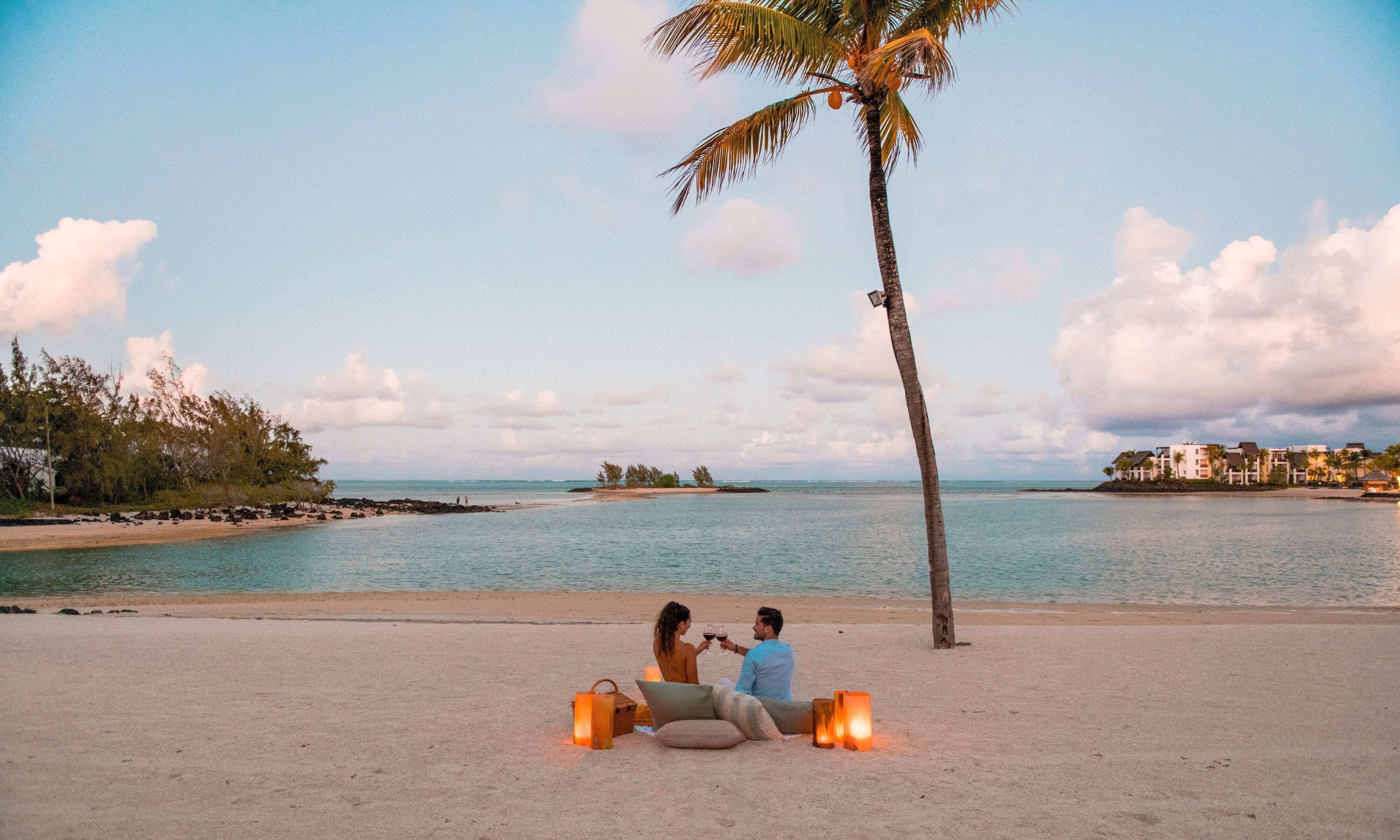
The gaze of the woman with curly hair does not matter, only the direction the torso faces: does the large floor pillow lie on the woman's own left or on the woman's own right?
on the woman's own right

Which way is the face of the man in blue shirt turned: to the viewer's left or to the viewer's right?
to the viewer's left

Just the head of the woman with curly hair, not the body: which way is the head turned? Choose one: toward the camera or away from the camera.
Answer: away from the camera

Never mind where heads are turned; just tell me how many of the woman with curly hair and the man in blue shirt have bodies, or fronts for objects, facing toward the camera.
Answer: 0

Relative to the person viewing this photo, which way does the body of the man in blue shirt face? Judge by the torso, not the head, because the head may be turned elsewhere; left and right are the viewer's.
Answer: facing away from the viewer and to the left of the viewer

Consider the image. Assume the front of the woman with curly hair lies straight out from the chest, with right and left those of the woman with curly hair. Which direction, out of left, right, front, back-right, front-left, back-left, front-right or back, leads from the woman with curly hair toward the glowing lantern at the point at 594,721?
back

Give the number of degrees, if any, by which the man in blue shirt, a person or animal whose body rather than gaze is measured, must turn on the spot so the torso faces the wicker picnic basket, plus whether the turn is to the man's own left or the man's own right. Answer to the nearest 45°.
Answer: approximately 45° to the man's own left

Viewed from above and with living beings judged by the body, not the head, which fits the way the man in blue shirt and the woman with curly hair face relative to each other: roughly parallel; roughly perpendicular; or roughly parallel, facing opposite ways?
roughly perpendicular

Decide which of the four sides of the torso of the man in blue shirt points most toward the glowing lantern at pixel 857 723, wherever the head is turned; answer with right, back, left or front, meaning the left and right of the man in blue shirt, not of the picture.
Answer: back

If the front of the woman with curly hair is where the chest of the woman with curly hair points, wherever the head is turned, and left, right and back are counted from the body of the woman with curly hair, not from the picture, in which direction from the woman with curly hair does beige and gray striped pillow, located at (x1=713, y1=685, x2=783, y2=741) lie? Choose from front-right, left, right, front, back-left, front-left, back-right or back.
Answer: right

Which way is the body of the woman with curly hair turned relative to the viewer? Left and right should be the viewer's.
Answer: facing away from the viewer and to the right of the viewer
